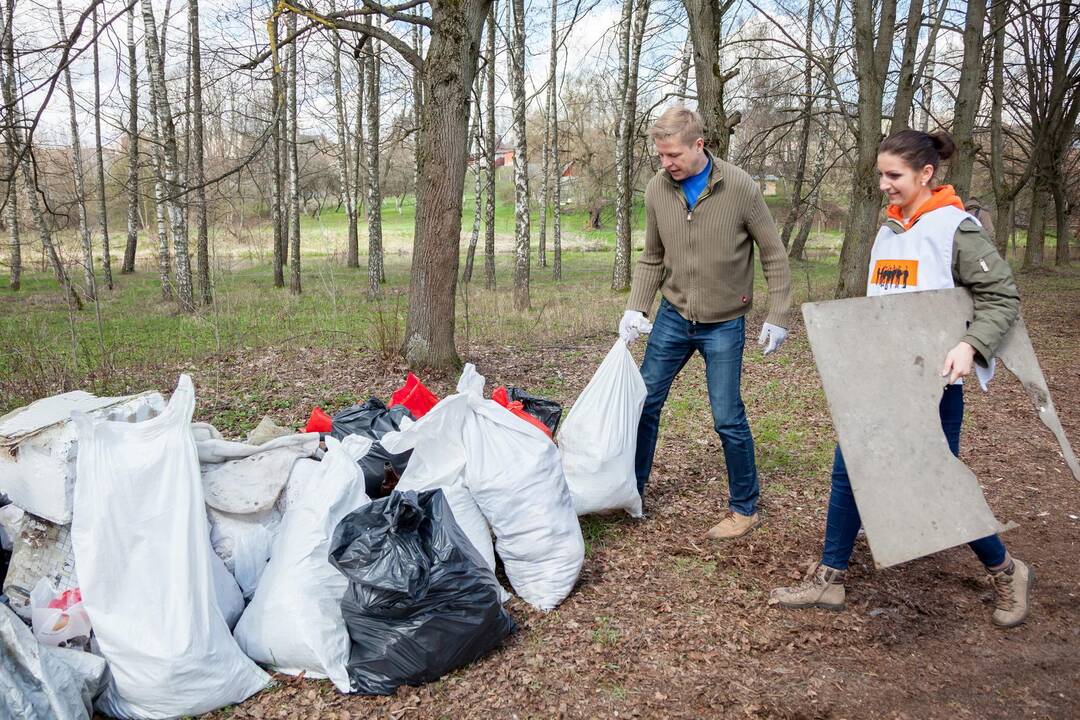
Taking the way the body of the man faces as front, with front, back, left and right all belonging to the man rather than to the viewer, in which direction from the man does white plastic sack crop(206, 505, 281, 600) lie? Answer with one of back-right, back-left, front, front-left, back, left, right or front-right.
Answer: front

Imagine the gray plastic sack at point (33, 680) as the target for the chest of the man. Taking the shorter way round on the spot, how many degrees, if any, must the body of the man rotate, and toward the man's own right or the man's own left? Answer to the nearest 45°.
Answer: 0° — they already face it

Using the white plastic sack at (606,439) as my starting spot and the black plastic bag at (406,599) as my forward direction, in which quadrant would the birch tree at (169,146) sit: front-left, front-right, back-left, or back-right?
back-right

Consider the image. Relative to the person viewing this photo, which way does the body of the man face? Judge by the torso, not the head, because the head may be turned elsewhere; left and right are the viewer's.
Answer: facing the viewer and to the left of the viewer

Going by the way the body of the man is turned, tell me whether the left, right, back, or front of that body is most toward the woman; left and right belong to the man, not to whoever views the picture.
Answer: left

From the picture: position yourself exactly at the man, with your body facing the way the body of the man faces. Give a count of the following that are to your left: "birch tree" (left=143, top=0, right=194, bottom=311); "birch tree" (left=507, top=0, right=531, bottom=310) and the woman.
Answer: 1

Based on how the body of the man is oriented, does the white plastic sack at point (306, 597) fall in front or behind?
in front

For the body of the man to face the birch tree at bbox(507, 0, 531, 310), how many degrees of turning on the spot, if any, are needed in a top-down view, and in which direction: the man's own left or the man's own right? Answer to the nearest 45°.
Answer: approximately 135° to the man's own right

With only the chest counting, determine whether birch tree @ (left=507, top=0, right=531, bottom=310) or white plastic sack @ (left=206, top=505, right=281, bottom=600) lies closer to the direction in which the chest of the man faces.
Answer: the white plastic sack

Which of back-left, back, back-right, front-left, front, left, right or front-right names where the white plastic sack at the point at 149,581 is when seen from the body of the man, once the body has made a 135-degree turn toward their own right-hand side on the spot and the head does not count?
back-left

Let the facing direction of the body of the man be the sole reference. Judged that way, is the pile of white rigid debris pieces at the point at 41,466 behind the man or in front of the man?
in front

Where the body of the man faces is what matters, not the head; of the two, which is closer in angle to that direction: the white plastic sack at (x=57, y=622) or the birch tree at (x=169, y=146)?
the white plastic sack

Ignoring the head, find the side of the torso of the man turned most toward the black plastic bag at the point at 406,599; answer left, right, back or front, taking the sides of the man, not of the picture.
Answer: front

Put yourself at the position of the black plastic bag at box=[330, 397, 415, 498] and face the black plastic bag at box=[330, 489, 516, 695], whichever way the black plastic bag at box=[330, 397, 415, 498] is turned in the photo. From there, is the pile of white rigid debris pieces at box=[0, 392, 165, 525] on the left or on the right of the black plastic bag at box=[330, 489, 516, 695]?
right

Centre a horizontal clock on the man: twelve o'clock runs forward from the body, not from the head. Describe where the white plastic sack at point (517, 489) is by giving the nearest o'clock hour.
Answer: The white plastic sack is roughly at 12 o'clock from the man.

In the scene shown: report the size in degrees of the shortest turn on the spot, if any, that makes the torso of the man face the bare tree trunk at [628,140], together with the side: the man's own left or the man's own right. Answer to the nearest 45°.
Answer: approximately 135° to the man's own right
